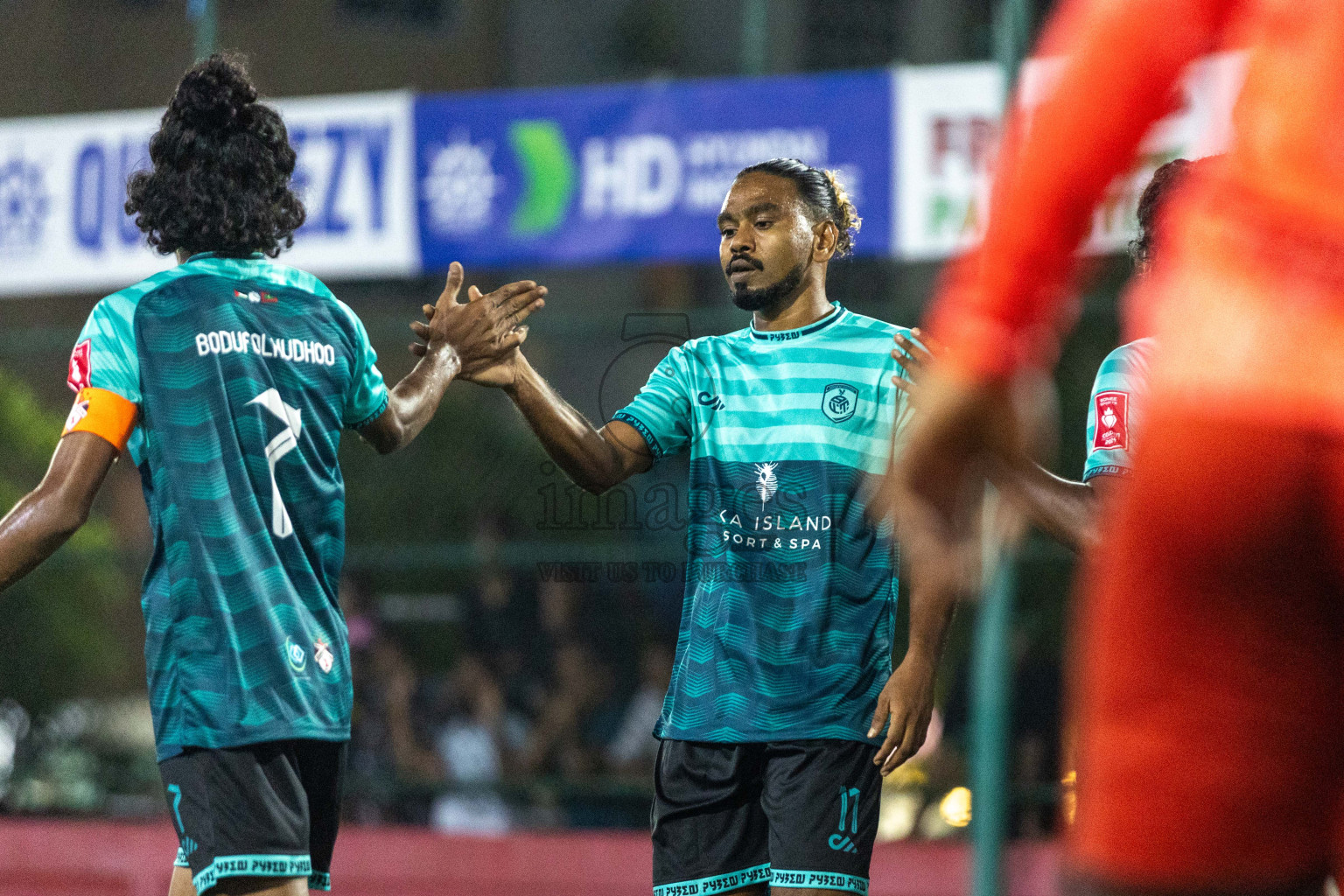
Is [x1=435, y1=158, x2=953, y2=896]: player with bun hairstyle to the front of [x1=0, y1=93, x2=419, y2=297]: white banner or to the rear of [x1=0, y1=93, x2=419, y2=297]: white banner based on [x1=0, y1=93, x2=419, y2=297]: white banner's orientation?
to the front

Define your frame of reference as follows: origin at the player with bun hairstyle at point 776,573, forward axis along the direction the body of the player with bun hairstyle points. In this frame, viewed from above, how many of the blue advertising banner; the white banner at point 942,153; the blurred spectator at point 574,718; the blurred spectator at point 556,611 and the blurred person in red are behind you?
4

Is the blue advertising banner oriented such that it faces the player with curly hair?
yes

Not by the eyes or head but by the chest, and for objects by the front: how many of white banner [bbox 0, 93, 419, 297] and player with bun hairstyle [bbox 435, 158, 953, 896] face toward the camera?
2

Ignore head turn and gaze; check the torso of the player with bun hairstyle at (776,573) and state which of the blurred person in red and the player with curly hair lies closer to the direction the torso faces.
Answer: the blurred person in red
